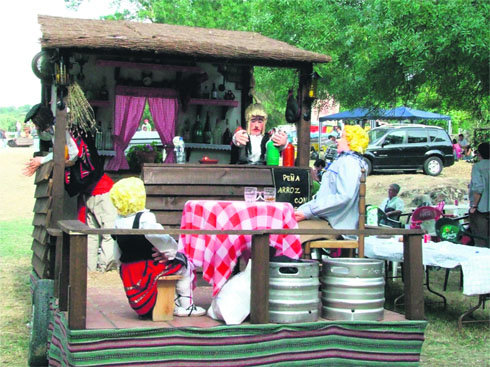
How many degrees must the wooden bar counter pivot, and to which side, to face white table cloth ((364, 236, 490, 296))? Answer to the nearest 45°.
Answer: approximately 45° to its left

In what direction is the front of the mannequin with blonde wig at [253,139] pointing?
toward the camera

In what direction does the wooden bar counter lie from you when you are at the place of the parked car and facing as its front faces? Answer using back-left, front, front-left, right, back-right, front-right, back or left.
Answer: left

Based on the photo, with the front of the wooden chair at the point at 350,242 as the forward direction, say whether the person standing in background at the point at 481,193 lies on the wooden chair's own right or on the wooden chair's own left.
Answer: on the wooden chair's own right

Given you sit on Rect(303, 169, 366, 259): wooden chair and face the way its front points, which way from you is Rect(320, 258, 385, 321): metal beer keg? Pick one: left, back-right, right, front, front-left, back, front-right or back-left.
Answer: left

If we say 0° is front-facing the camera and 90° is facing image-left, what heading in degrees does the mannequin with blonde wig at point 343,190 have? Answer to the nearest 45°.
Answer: approximately 90°

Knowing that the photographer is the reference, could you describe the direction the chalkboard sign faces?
facing the viewer

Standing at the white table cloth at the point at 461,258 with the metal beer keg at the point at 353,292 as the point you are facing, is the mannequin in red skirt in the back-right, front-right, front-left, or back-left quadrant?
front-right

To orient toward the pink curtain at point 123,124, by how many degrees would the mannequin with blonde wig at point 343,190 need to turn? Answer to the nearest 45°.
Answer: approximately 45° to its right

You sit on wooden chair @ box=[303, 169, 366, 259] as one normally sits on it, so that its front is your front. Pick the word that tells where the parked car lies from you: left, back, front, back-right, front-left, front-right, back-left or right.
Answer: right
